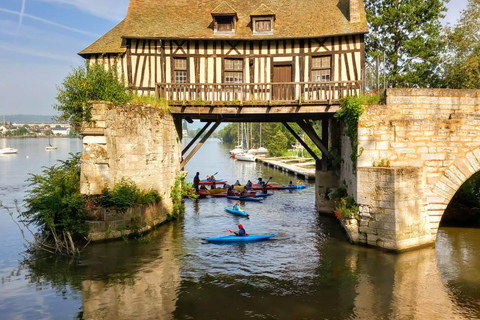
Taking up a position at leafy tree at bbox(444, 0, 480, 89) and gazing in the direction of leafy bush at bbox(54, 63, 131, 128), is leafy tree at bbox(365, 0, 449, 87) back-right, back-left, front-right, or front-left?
front-right

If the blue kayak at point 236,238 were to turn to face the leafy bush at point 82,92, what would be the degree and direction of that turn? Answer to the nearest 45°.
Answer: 0° — it already faces it

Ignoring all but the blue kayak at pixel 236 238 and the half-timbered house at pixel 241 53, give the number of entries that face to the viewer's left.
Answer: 1

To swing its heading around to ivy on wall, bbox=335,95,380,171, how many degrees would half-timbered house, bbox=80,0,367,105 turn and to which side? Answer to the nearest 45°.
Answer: approximately 45° to its left

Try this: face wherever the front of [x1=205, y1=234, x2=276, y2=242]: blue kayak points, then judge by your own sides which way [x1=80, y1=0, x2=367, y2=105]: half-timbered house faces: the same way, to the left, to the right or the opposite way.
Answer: to the left

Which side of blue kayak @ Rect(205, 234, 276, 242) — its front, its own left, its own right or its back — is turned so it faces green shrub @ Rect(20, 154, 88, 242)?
front

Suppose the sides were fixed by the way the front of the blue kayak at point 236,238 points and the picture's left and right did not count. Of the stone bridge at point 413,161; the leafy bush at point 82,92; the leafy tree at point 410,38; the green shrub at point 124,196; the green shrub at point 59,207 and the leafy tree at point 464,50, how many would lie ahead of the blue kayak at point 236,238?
3

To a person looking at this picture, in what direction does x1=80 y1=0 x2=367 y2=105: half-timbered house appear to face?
facing the viewer

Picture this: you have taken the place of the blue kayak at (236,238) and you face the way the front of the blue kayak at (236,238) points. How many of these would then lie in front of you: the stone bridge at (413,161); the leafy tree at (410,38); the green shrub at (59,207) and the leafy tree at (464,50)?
1

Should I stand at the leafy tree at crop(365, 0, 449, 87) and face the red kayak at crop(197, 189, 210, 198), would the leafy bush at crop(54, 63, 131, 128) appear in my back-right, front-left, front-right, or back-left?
front-left

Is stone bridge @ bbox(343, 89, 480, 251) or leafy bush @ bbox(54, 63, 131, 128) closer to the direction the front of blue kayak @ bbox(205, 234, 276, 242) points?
the leafy bush

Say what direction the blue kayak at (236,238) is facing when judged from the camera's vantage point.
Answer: facing to the left of the viewer

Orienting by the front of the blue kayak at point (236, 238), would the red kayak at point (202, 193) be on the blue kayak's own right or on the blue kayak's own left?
on the blue kayak's own right

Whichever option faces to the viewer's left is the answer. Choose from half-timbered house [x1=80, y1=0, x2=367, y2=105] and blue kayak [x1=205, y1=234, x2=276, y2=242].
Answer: the blue kayak

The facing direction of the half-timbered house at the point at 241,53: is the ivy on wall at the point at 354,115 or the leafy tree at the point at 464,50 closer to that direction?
the ivy on wall
